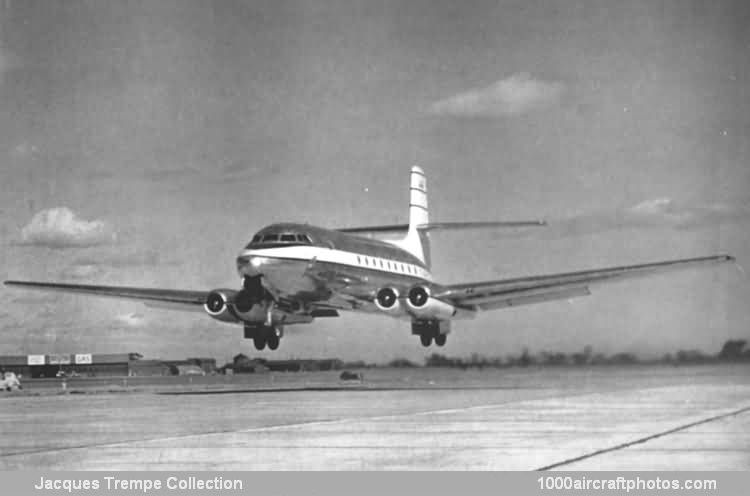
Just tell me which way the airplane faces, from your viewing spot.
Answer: facing the viewer and to the left of the viewer
